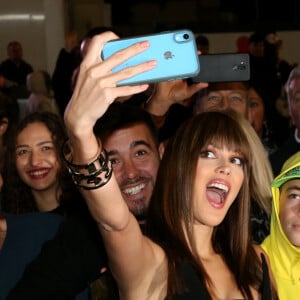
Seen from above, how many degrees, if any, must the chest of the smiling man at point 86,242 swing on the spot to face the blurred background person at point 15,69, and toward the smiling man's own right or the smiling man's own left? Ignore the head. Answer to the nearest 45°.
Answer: approximately 180°

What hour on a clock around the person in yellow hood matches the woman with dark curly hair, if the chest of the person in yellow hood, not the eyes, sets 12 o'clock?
The woman with dark curly hair is roughly at 4 o'clock from the person in yellow hood.

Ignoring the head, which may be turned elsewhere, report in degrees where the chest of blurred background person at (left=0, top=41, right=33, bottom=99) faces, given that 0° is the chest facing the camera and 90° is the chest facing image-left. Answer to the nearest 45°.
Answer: approximately 0°

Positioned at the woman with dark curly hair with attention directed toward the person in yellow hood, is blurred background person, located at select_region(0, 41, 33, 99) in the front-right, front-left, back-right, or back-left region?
back-left

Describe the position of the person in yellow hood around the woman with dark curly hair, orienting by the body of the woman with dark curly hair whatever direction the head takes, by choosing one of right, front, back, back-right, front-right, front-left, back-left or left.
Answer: front-left
